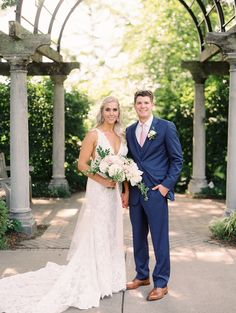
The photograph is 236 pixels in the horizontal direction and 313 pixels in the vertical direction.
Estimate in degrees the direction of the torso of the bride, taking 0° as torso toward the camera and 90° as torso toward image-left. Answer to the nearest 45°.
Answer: approximately 315°

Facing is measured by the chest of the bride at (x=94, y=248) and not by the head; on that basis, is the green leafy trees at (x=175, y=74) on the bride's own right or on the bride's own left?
on the bride's own left

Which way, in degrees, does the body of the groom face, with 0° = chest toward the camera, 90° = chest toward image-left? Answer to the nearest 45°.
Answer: approximately 45°

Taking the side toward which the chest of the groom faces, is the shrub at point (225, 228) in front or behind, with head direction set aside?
behind

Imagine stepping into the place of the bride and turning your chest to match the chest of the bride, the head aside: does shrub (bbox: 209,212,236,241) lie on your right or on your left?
on your left

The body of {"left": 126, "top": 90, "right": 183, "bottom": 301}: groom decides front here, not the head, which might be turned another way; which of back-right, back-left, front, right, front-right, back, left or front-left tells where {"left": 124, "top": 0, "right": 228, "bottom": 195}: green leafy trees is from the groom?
back-right
